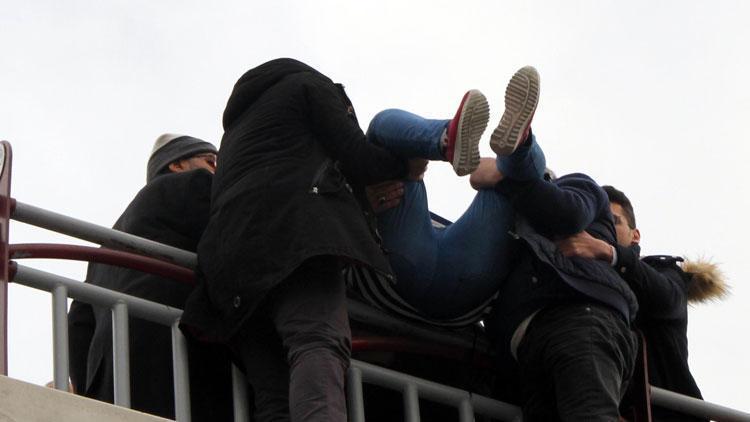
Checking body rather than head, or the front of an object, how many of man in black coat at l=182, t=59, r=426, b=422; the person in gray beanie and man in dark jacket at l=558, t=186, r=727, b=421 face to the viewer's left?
1

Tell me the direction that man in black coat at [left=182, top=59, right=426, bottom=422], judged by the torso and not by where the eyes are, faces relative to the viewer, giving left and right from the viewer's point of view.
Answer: facing away from the viewer and to the right of the viewer

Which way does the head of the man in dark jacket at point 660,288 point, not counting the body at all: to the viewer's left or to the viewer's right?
to the viewer's left

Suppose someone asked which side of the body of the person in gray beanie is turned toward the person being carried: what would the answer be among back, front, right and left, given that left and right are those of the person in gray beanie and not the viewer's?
front

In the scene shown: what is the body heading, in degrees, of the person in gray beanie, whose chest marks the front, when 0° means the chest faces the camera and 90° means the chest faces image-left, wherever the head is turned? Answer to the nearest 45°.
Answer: approximately 270°

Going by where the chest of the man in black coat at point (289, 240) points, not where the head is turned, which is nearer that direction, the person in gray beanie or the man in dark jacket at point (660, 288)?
the man in dark jacket

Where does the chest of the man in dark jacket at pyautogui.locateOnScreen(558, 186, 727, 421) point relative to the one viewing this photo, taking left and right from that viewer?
facing to the left of the viewer
